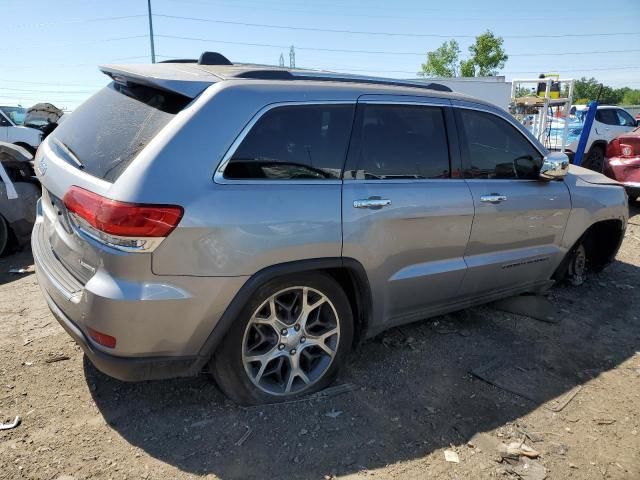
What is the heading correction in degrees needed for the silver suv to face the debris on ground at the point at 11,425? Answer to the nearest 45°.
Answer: approximately 135° to its left

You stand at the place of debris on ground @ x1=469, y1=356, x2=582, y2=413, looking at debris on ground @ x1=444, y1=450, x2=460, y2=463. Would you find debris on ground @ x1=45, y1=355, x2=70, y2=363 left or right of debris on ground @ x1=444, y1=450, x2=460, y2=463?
right

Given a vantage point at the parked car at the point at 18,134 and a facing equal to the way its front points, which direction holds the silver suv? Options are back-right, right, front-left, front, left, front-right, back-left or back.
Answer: front-right

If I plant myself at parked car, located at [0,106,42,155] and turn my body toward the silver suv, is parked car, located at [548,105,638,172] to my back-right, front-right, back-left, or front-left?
front-left

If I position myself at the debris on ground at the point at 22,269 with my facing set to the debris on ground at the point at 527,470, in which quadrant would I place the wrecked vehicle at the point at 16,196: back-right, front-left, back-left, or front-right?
back-left

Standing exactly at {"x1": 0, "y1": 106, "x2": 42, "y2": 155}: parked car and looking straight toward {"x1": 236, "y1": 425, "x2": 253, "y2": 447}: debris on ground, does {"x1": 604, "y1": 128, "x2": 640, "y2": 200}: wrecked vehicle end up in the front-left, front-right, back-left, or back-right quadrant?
front-left

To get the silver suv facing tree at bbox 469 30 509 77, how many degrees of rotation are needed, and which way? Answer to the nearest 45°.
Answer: approximately 45° to its left

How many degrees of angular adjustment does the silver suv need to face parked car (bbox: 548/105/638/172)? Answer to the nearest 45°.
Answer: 0° — it already faces it

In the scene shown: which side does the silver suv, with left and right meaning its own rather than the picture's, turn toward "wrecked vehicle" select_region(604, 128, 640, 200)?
front

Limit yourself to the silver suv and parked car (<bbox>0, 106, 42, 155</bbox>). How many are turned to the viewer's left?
0

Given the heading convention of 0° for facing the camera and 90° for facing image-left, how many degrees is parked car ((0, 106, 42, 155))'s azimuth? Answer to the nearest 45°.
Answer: approximately 315°

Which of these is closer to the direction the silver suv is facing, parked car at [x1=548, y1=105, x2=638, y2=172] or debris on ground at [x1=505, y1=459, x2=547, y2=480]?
the parked car

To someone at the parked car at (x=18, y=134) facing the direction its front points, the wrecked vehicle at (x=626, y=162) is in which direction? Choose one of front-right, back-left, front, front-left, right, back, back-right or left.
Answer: front

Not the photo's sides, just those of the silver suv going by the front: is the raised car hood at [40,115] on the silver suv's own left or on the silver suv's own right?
on the silver suv's own left

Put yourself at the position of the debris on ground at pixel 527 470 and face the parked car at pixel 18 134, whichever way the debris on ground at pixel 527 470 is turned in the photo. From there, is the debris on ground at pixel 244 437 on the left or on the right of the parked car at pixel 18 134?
left

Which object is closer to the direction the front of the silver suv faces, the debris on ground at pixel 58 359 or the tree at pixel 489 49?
the tree

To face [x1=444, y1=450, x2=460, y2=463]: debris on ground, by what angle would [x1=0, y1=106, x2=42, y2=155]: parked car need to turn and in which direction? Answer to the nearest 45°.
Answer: approximately 45° to its right

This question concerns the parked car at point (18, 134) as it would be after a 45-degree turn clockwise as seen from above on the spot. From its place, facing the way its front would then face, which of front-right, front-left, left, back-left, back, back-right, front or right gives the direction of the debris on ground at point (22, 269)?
front

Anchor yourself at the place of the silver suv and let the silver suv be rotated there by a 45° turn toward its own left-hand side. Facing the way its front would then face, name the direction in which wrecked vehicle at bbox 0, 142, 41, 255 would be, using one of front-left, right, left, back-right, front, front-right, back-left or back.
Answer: front-left

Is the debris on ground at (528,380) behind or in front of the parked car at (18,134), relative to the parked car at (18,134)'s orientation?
in front

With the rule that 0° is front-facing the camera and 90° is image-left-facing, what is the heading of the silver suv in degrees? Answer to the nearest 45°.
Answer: approximately 225°

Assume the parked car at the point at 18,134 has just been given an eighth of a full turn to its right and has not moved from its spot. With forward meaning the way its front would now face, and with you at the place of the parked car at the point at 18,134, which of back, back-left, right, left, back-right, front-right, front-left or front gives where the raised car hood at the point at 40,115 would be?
back
